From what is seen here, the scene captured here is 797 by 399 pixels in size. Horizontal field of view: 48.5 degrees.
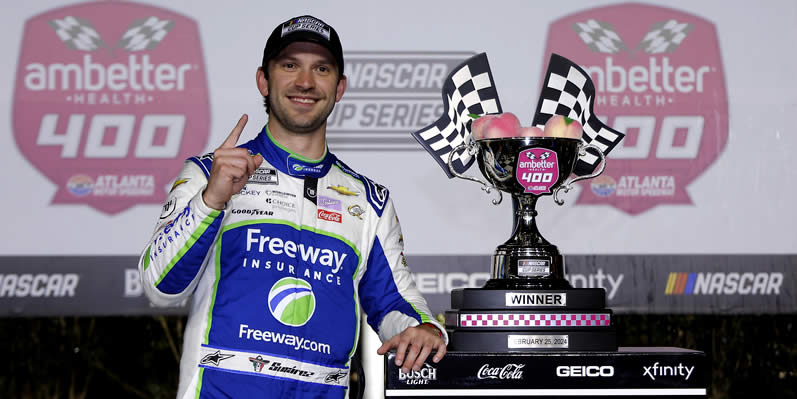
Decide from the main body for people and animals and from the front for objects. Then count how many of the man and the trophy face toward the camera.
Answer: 2

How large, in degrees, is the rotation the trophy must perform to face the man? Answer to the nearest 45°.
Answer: approximately 90° to its right

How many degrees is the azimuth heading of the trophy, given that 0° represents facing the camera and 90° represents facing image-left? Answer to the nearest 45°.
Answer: approximately 0°

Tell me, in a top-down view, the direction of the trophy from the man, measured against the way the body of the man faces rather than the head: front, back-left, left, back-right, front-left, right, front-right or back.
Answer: left

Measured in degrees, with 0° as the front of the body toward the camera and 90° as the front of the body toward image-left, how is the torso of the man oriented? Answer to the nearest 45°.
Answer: approximately 0°
